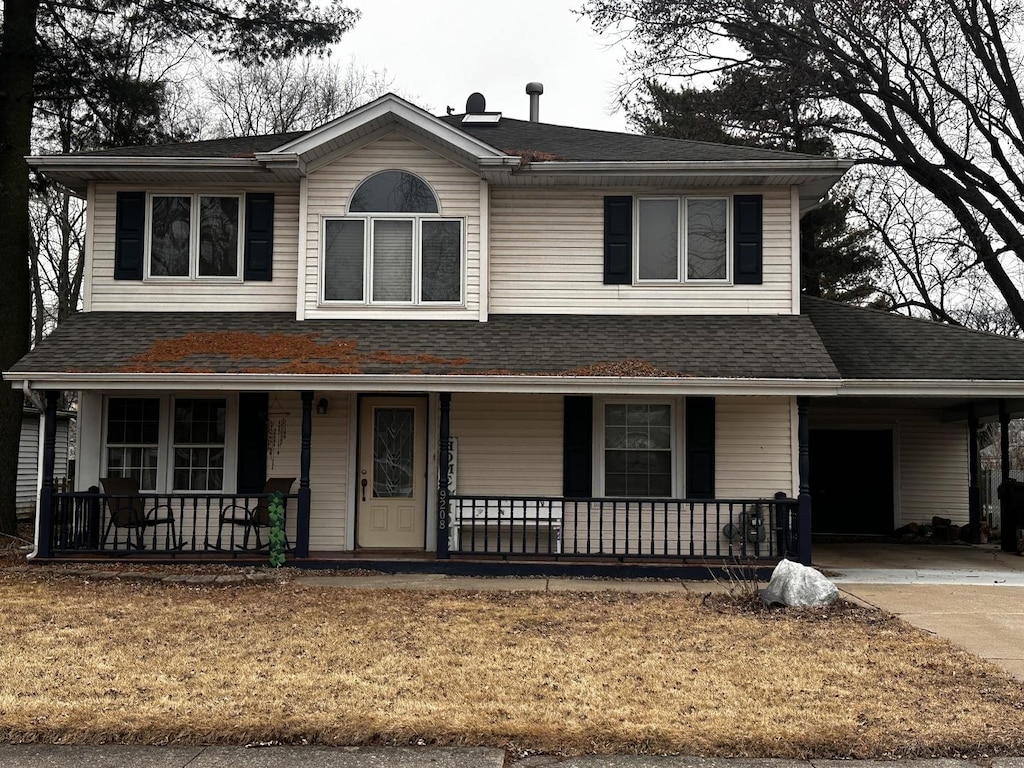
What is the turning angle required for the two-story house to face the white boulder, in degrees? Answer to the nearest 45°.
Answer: approximately 45° to its left

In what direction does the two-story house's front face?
toward the camera

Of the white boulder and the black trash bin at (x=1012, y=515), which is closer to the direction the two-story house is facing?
the white boulder

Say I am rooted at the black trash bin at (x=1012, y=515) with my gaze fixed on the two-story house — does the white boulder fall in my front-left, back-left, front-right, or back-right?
front-left
